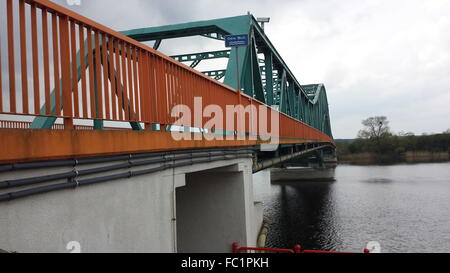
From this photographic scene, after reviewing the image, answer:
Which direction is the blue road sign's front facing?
toward the camera
